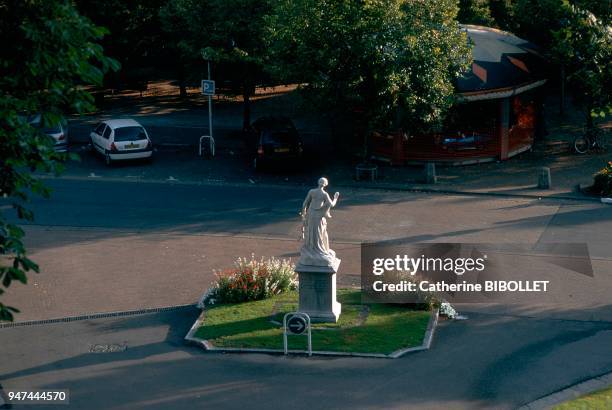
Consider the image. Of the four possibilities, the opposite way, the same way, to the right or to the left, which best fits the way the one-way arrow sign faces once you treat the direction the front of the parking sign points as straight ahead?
the same way

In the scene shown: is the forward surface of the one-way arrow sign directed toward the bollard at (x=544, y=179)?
no

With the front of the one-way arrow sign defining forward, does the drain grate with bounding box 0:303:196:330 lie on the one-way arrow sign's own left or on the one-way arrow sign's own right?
on the one-way arrow sign's own right

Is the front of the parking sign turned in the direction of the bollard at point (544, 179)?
no

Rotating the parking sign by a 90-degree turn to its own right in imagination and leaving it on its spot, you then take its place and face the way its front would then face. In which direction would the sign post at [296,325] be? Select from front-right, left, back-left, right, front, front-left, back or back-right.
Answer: left

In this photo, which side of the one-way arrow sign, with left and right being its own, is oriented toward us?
front

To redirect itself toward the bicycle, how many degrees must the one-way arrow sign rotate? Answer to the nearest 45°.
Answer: approximately 135° to its left

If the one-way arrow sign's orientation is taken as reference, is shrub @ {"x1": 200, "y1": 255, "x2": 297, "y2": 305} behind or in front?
behind

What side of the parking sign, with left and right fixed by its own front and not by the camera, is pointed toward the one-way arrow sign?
front

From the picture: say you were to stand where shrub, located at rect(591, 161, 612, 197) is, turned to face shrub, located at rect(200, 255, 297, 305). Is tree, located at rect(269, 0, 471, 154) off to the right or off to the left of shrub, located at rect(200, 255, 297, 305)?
right

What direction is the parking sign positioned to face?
toward the camera

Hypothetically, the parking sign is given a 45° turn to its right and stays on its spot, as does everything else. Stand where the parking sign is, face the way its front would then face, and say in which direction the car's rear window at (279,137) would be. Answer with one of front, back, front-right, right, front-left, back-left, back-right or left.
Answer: left

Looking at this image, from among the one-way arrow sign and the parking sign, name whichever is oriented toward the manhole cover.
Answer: the parking sign
